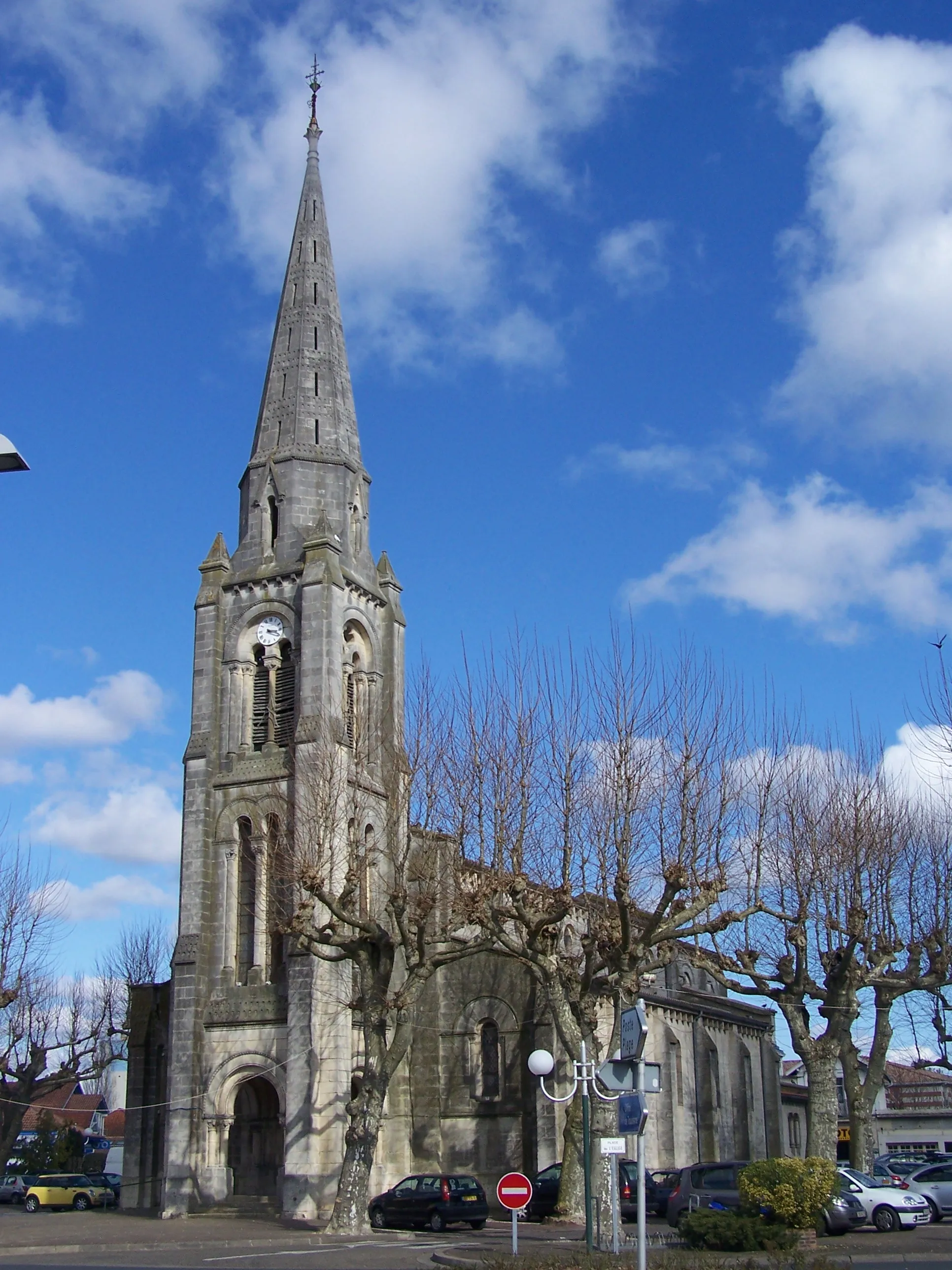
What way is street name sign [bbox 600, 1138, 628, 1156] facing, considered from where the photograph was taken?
facing the viewer

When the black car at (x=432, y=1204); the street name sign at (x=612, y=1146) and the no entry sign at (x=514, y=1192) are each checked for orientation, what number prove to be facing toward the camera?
2

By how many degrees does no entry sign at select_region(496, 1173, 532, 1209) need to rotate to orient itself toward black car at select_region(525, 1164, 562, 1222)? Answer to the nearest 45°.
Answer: approximately 180°

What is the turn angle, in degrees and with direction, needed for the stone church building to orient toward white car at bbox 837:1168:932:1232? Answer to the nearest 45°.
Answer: approximately 90° to its left

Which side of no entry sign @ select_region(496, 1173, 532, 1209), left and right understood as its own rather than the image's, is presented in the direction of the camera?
front

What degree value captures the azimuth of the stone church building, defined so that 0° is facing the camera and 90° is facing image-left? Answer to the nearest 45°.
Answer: approximately 45°

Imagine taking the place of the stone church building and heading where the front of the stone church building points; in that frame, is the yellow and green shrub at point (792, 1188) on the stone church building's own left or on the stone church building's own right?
on the stone church building's own left

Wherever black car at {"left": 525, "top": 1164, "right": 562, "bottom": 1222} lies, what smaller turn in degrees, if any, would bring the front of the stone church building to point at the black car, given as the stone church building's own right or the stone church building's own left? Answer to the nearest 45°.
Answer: approximately 90° to the stone church building's own left

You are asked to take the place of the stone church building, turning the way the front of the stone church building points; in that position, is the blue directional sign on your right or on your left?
on your left

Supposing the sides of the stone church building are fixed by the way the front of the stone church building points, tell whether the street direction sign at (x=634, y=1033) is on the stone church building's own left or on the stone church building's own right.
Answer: on the stone church building's own left
